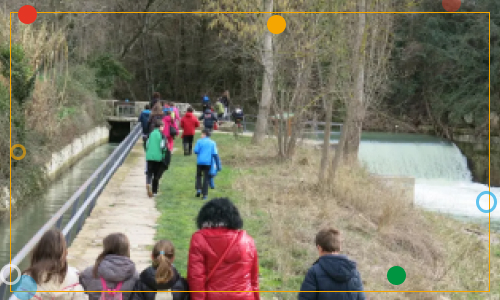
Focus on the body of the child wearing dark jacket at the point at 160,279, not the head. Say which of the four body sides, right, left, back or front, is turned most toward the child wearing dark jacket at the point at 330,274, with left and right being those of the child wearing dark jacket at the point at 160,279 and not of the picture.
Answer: right

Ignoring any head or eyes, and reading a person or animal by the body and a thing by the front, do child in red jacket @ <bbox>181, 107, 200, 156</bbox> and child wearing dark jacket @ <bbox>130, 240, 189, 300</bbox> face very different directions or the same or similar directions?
same or similar directions

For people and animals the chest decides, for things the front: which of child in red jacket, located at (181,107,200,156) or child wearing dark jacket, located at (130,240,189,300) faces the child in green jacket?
the child wearing dark jacket

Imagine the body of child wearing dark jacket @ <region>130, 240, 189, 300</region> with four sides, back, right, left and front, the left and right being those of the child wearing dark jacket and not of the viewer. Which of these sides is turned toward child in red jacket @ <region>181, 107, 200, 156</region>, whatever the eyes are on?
front

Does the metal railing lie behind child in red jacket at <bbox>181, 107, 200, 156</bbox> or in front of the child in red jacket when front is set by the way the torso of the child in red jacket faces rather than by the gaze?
behind

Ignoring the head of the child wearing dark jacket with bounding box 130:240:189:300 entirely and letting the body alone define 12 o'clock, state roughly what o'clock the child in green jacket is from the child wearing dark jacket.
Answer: The child in green jacket is roughly at 12 o'clock from the child wearing dark jacket.

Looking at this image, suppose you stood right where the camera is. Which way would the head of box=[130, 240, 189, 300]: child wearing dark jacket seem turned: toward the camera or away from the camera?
away from the camera

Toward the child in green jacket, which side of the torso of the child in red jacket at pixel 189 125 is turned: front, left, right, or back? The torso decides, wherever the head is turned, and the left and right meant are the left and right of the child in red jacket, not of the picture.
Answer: back

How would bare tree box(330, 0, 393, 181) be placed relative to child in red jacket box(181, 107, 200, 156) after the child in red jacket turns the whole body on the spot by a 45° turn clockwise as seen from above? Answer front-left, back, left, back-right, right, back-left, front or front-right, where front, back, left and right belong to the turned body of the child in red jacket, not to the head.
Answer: right

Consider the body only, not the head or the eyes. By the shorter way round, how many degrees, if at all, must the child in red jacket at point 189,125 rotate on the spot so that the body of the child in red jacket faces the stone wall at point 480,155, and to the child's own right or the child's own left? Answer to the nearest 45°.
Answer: approximately 45° to the child's own right

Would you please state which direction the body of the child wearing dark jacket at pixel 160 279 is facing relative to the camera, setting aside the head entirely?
away from the camera

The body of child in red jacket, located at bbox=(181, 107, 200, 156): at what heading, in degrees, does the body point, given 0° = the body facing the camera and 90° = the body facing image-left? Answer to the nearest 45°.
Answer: approximately 180°

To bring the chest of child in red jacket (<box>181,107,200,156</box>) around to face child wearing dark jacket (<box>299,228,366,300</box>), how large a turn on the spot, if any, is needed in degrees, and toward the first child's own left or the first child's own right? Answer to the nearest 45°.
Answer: approximately 180°

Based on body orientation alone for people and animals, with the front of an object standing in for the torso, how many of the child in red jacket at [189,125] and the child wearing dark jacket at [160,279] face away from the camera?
2

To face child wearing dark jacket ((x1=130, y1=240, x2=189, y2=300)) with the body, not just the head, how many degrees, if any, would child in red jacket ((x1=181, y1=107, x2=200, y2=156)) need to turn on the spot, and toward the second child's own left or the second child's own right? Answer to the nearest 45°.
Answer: approximately 180°
